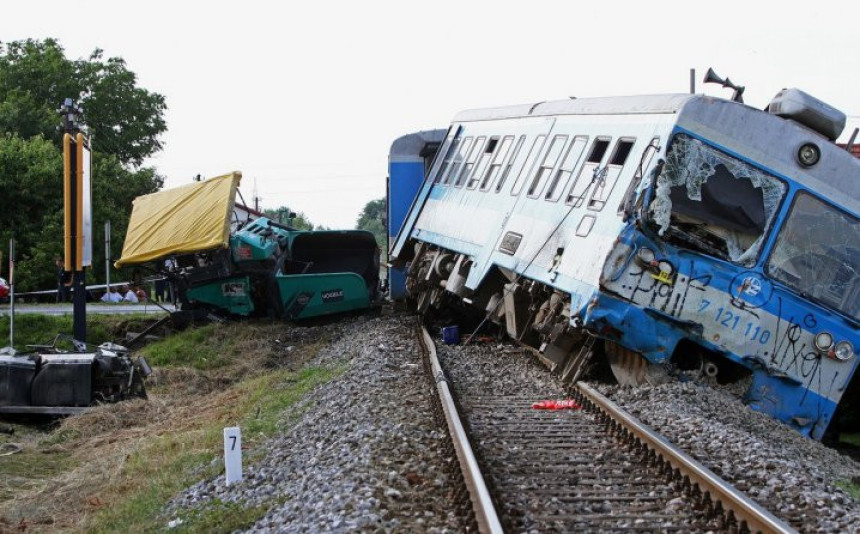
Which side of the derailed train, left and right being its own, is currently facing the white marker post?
right

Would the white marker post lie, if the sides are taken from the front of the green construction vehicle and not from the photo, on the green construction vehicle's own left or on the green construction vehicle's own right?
on the green construction vehicle's own right

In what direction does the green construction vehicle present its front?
to the viewer's right

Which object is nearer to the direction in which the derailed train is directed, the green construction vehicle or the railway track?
the railway track

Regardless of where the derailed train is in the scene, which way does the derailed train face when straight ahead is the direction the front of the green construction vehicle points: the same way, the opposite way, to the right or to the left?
to the right
